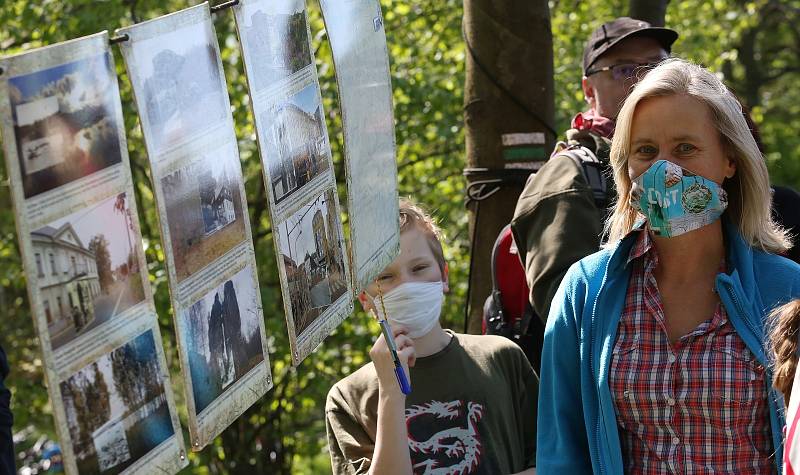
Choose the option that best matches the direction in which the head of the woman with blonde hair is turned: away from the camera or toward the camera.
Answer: toward the camera

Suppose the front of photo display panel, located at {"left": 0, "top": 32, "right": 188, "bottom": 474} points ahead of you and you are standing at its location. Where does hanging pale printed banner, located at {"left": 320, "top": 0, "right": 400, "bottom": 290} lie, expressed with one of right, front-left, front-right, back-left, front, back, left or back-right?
left

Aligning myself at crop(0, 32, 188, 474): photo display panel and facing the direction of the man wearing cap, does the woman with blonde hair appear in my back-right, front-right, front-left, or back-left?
front-right

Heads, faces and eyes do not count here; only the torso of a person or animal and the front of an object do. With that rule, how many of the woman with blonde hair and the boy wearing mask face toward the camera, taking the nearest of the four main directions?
2

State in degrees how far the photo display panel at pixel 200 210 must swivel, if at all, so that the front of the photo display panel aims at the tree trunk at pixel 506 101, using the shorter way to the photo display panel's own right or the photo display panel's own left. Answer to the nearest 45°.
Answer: approximately 90° to the photo display panel's own left

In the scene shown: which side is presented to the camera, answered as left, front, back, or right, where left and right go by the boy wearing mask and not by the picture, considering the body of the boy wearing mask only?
front

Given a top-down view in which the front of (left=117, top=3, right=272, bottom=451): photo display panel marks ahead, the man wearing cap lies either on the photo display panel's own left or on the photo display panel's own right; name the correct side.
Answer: on the photo display panel's own left

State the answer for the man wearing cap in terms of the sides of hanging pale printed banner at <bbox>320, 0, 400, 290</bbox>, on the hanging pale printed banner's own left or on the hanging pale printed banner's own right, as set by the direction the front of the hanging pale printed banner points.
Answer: on the hanging pale printed banner's own left

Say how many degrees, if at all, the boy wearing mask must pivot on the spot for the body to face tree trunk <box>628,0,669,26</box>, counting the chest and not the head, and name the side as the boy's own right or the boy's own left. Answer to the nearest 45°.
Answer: approximately 135° to the boy's own left

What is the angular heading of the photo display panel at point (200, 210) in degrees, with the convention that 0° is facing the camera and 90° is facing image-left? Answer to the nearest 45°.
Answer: approximately 315°

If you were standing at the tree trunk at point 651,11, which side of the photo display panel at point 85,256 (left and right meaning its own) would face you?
left
